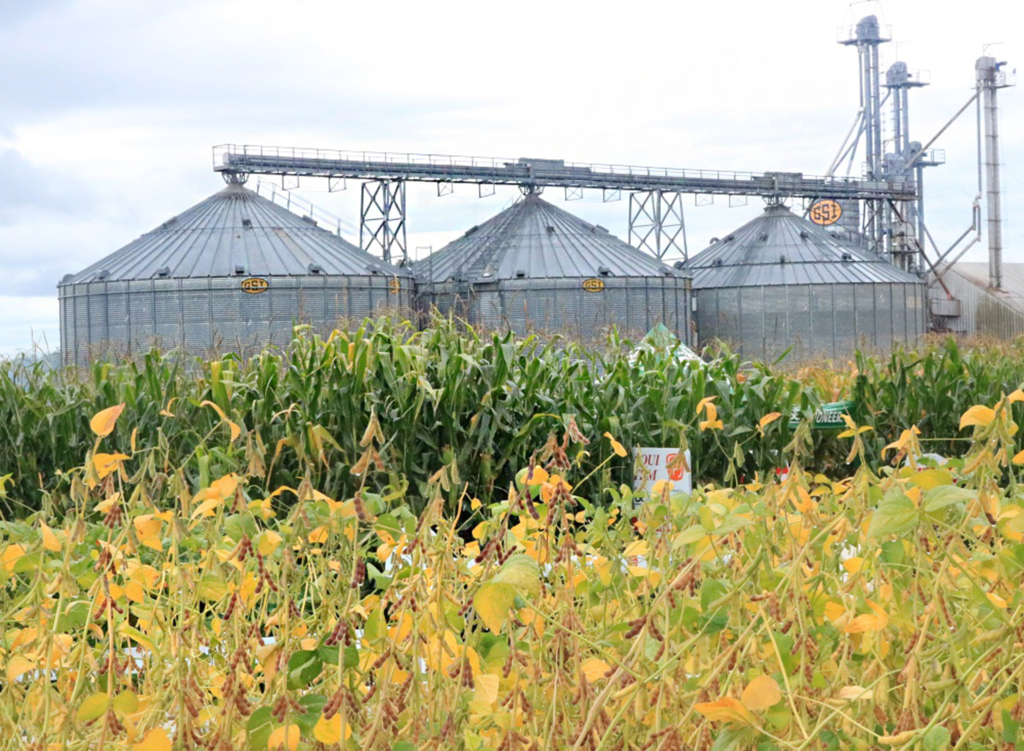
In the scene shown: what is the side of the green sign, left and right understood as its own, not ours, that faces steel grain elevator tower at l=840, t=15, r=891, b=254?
back

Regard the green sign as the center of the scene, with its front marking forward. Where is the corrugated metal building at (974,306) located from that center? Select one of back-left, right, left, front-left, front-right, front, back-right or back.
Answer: back

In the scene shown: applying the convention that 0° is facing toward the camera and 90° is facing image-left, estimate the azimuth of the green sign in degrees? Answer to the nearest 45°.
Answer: approximately 0°

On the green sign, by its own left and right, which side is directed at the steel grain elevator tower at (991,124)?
back

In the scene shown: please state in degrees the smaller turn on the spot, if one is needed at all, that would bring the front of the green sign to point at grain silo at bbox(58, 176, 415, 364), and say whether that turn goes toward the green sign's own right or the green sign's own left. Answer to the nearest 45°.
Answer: approximately 135° to the green sign's own right

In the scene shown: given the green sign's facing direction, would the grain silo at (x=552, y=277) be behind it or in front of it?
behind

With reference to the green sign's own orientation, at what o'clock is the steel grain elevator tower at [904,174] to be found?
The steel grain elevator tower is roughly at 6 o'clock from the green sign.

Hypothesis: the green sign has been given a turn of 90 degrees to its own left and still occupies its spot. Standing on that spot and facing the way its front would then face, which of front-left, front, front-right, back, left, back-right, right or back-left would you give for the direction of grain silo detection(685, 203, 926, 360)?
left
